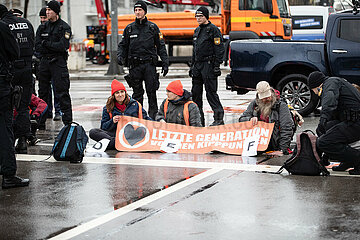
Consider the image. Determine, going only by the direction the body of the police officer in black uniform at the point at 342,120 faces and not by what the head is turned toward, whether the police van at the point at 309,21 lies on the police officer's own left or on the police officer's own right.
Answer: on the police officer's own right

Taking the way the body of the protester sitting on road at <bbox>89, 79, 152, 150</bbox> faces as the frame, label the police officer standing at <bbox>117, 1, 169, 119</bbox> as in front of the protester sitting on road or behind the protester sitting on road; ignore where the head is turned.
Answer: behind

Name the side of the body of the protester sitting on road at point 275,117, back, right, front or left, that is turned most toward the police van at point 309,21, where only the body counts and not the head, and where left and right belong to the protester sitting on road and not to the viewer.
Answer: back

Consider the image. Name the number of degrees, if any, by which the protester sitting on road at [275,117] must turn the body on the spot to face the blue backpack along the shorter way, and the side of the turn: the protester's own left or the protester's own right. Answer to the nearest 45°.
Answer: approximately 90° to the protester's own right

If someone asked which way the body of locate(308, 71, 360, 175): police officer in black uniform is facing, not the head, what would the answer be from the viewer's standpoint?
to the viewer's left

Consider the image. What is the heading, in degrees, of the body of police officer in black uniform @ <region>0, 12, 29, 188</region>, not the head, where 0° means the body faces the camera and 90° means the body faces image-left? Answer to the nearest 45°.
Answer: approximately 270°

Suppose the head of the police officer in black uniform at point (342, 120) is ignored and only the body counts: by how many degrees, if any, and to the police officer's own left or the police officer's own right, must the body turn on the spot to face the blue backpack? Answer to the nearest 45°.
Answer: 0° — they already face it

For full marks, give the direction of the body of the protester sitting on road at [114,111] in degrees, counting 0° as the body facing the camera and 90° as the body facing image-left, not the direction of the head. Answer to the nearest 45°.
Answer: approximately 0°

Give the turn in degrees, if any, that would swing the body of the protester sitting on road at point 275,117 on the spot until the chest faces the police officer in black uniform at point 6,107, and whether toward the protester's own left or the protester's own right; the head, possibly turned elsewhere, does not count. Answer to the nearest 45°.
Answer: approximately 45° to the protester's own right
